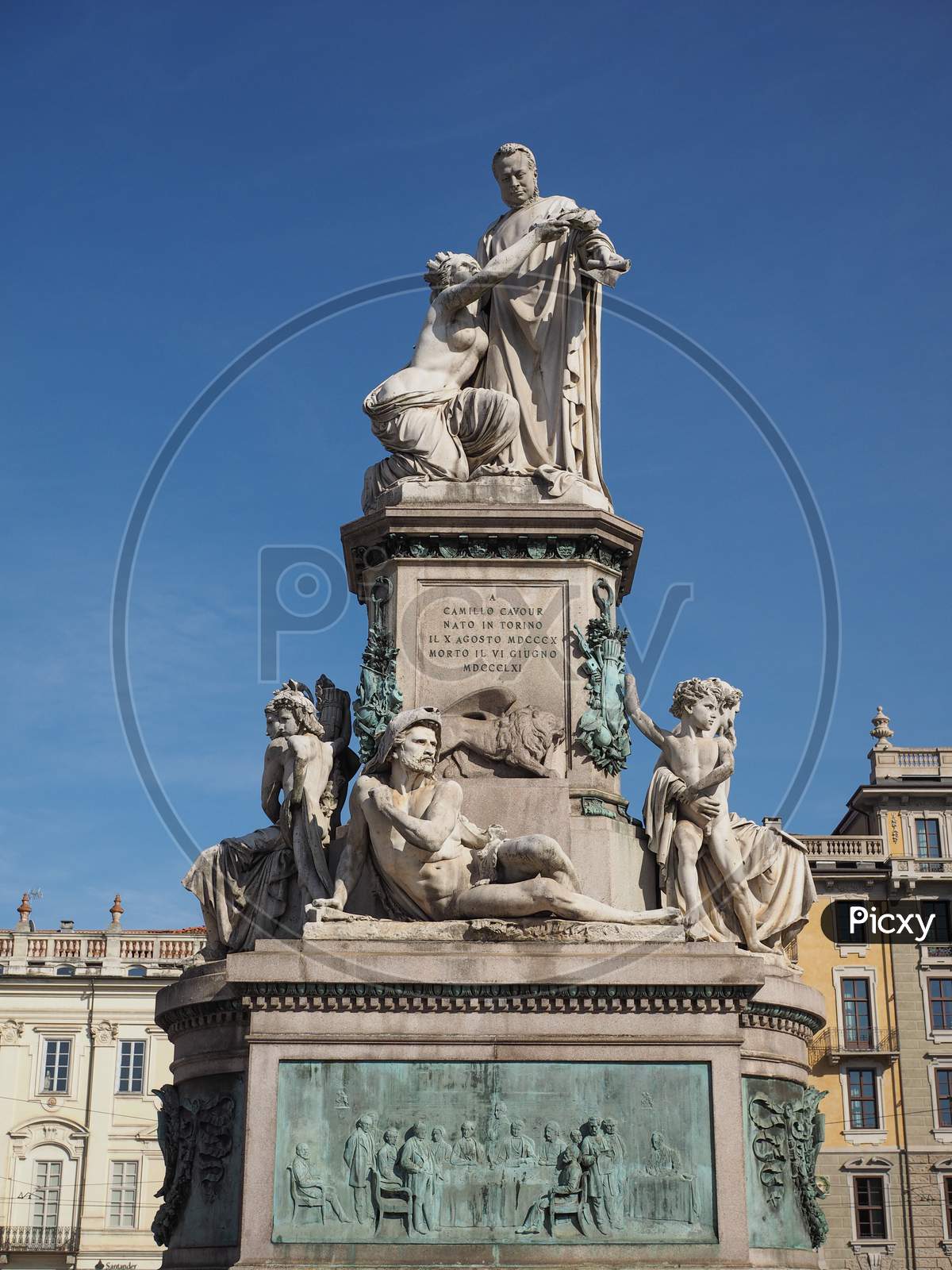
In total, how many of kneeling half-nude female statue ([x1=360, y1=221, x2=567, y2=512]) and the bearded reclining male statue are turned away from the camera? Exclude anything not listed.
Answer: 0

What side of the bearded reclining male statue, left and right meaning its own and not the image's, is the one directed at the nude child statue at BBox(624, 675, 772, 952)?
left

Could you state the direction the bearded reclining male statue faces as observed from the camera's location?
facing the viewer and to the right of the viewer

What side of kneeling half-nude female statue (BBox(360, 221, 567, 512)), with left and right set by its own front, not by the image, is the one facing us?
right
